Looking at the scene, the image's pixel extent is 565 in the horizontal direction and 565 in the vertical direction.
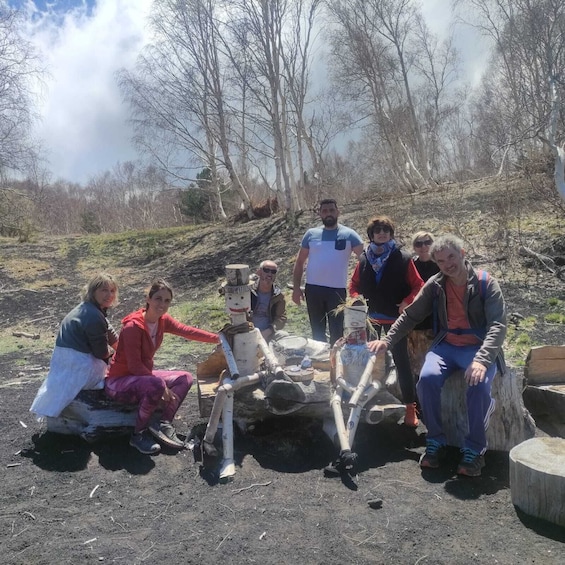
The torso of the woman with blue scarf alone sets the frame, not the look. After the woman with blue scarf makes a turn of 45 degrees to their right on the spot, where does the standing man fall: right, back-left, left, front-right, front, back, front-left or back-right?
right

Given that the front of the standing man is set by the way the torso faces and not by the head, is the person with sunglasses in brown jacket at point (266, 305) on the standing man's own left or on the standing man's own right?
on the standing man's own right

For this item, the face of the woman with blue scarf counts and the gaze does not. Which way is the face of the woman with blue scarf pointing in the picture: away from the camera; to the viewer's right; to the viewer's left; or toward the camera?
toward the camera

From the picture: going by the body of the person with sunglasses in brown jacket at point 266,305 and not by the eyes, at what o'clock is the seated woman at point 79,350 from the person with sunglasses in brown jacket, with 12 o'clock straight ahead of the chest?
The seated woman is roughly at 2 o'clock from the person with sunglasses in brown jacket.

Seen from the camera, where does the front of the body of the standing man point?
toward the camera

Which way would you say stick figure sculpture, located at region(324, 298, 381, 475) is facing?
toward the camera

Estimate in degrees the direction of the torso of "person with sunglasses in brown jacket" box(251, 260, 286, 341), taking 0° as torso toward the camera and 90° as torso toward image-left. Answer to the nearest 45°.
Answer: approximately 0°

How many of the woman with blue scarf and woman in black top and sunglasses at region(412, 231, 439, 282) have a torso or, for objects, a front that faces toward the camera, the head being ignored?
2

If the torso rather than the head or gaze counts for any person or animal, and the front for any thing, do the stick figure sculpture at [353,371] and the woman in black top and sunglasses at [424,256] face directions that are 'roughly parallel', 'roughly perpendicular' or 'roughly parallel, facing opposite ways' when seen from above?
roughly parallel

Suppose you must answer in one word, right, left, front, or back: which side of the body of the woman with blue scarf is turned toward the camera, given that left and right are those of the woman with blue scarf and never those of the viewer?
front

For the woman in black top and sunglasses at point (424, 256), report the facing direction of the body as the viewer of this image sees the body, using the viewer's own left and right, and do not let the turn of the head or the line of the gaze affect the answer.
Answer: facing the viewer

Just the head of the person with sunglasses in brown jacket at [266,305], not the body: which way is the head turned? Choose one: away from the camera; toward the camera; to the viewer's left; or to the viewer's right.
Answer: toward the camera

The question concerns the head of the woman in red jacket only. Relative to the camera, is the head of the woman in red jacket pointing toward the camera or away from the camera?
toward the camera
